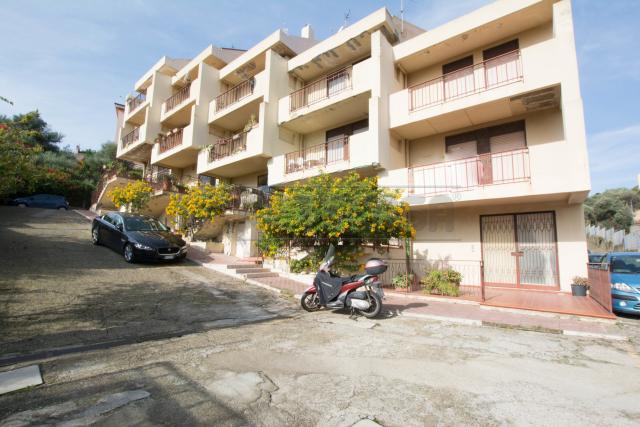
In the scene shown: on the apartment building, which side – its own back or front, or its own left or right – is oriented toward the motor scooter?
front

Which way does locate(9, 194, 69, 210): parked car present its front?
to the viewer's left

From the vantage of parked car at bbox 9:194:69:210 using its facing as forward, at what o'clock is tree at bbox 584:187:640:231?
The tree is roughly at 7 o'clock from the parked car.

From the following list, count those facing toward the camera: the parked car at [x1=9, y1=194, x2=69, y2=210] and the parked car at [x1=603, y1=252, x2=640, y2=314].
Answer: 1

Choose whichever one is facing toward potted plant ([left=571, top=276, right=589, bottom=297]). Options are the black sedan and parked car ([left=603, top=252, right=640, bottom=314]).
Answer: the black sedan

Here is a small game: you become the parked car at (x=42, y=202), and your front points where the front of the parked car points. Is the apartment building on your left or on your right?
on your left

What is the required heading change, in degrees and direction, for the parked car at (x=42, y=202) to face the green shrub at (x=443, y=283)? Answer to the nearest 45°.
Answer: approximately 90° to its left

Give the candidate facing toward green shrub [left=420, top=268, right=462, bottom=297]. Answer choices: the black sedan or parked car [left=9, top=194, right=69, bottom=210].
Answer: the black sedan

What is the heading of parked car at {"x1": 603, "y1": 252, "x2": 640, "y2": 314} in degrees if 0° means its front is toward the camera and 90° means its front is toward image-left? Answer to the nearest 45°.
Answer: approximately 0°

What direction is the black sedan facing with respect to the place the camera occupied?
facing the viewer and to the right of the viewer

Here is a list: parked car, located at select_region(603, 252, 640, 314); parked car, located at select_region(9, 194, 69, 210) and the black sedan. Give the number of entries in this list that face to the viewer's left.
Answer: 1
